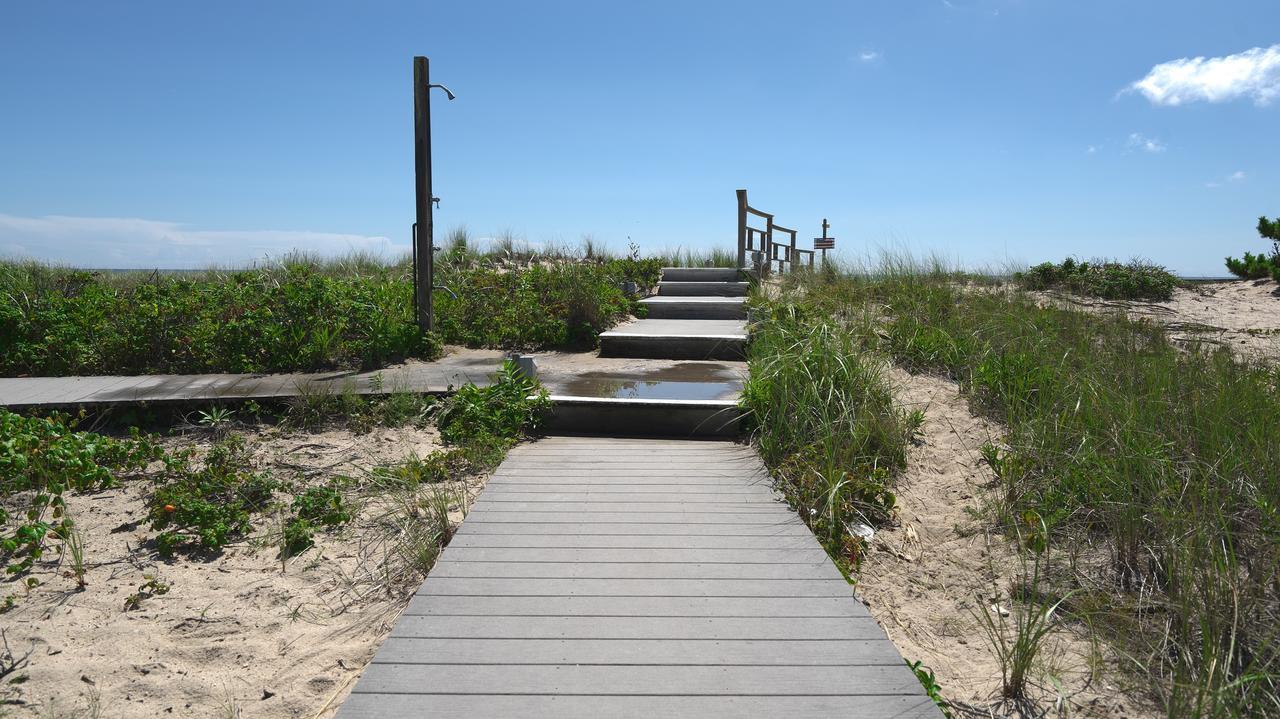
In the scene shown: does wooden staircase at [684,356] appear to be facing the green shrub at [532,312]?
no

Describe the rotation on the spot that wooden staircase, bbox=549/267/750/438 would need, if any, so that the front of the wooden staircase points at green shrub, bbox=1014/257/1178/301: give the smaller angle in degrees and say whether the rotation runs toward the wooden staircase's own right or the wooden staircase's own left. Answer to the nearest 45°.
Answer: approximately 135° to the wooden staircase's own left

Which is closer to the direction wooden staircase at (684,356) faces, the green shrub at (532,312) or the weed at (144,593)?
the weed

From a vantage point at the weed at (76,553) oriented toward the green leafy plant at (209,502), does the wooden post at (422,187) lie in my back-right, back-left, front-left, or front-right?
front-left

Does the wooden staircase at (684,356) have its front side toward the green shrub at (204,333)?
no

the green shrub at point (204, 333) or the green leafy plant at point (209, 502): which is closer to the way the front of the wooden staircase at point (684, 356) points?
the green leafy plant

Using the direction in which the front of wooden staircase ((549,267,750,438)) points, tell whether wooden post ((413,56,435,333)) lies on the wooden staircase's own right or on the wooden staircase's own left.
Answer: on the wooden staircase's own right

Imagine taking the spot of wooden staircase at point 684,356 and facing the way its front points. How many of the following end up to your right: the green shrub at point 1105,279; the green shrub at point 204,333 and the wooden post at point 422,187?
2

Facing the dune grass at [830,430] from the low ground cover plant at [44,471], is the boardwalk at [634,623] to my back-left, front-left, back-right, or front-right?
front-right

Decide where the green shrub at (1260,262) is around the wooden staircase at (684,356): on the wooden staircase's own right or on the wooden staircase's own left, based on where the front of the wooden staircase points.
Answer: on the wooden staircase's own left

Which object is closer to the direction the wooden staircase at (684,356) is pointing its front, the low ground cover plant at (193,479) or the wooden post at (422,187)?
the low ground cover plant

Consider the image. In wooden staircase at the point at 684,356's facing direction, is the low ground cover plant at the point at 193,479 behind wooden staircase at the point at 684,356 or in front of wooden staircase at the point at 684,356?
in front

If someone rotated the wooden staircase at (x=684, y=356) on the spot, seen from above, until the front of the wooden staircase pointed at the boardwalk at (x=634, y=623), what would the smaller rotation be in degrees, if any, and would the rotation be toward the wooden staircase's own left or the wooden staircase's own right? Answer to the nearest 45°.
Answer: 0° — it already faces it

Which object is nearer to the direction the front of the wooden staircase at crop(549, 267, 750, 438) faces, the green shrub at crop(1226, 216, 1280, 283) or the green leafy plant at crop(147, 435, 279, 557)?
the green leafy plant

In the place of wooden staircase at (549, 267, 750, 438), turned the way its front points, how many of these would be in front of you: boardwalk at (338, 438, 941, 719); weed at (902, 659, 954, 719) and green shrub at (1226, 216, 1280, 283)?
2

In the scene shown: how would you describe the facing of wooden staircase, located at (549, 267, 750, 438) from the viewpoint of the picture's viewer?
facing the viewer

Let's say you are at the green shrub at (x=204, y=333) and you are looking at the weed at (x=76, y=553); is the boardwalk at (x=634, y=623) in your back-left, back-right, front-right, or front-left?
front-left
